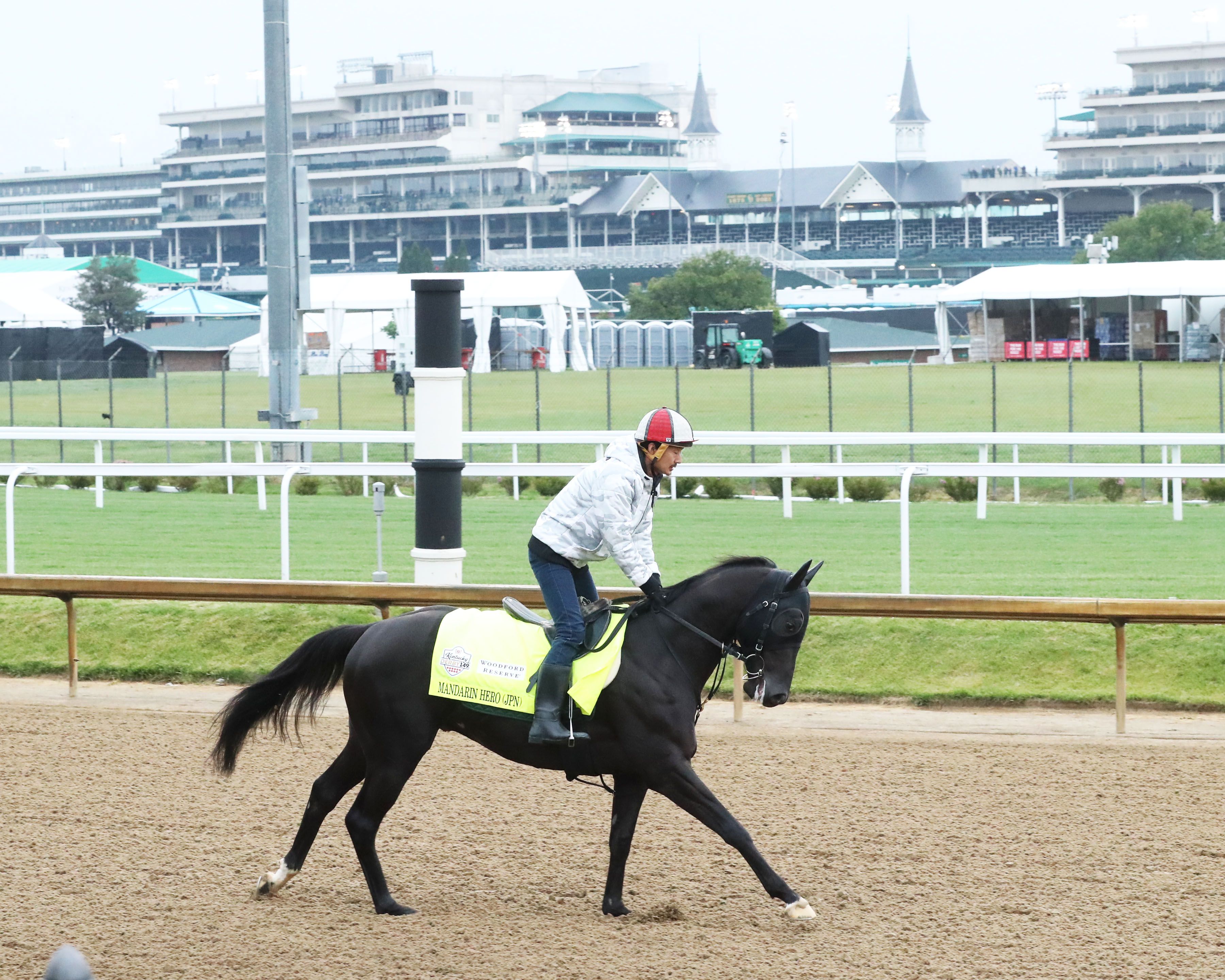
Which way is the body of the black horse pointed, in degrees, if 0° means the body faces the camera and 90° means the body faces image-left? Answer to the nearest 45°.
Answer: approximately 270°

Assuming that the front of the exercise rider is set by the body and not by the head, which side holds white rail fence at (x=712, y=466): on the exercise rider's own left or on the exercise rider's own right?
on the exercise rider's own left

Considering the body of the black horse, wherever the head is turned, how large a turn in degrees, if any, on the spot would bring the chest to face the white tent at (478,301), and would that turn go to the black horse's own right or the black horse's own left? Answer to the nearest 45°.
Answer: approximately 90° to the black horse's own left

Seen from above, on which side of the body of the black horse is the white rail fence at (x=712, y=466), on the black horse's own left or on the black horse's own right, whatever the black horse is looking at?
on the black horse's own left

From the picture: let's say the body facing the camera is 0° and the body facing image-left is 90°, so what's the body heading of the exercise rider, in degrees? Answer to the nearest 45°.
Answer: approximately 270°

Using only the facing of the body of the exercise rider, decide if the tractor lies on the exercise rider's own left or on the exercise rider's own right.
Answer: on the exercise rider's own left

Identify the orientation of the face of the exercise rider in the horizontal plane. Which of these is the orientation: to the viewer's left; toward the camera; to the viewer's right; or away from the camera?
to the viewer's right

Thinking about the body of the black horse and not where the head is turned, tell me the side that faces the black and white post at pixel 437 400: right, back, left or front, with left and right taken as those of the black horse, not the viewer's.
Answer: left

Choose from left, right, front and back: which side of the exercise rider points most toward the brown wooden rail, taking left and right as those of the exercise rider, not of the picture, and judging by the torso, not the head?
left
